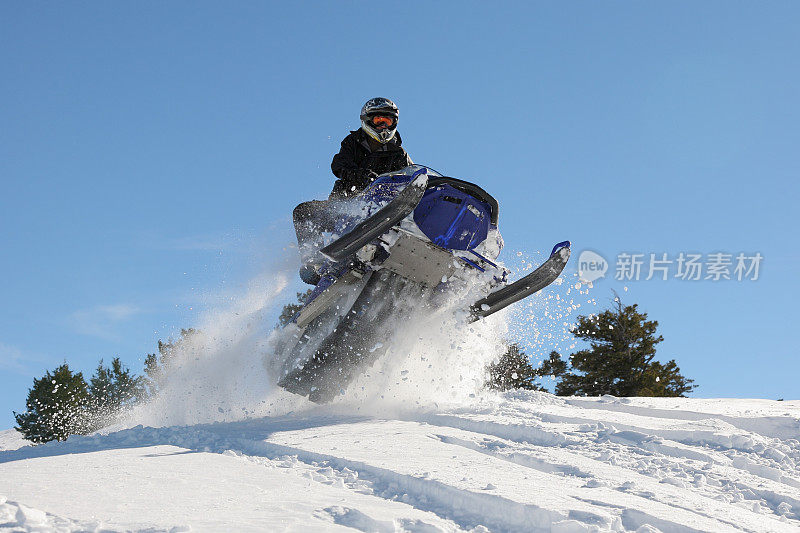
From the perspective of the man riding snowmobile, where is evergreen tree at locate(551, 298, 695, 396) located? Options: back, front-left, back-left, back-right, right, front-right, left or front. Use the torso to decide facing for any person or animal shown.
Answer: left

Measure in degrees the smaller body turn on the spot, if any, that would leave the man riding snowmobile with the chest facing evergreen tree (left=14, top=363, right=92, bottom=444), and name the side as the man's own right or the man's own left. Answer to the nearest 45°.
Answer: approximately 180°
